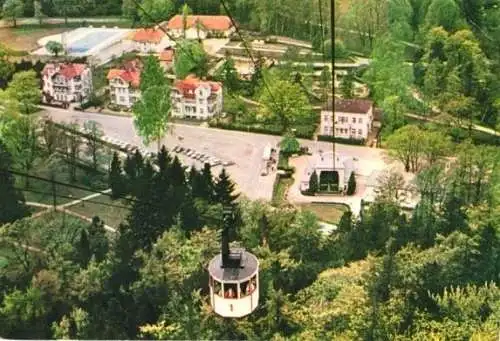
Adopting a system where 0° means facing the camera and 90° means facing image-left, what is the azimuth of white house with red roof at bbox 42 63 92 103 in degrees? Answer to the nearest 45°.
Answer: approximately 0°

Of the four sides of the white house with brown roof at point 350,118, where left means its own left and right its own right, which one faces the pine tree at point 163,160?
right

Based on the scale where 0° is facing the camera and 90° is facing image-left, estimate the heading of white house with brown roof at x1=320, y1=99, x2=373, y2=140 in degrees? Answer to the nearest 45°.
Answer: approximately 0°

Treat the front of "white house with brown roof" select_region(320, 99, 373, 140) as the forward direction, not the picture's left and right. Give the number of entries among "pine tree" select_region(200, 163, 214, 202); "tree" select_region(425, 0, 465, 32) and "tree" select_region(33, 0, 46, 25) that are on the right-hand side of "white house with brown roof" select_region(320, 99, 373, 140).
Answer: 2

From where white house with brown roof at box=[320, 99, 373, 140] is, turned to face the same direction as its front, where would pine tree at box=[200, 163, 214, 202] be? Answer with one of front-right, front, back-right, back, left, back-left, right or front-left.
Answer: right

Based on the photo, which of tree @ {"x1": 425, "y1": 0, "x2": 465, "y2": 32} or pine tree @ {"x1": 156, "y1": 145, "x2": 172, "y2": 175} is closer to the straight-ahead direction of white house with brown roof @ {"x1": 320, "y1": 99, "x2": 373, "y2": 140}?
the pine tree

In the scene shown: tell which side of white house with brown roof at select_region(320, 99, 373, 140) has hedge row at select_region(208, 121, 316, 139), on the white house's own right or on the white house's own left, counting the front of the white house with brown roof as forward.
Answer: on the white house's own right

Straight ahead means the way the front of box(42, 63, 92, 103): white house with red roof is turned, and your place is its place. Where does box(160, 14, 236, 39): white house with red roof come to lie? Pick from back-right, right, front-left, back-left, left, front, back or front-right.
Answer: left

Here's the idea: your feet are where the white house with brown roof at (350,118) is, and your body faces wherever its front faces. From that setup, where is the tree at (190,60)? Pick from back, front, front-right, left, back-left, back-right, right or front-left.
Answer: right

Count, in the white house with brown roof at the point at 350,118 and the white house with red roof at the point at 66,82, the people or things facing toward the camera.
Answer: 2
